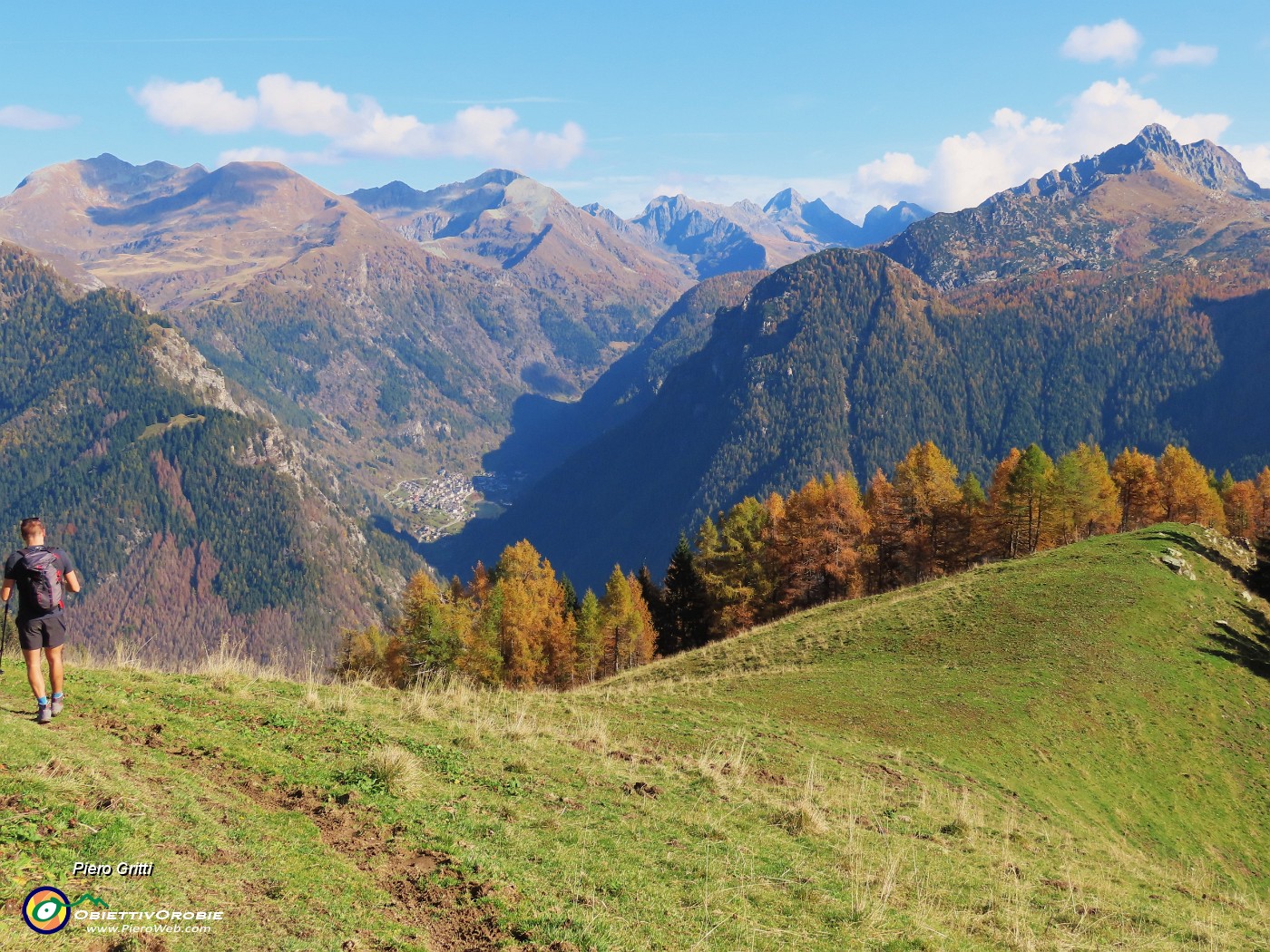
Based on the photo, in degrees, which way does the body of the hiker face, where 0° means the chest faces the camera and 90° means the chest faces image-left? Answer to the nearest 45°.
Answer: approximately 180°
